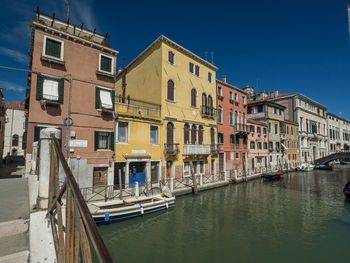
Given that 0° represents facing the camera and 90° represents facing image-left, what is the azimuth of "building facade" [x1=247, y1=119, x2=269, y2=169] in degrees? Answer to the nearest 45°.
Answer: approximately 315°

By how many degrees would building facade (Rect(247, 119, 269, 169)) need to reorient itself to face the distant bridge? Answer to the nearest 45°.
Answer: approximately 90° to its left

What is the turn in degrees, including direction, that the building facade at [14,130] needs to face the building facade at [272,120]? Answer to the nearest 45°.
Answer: approximately 45° to its left

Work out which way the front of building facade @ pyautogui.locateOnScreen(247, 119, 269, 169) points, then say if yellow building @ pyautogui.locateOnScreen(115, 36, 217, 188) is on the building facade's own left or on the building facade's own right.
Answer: on the building facade's own right

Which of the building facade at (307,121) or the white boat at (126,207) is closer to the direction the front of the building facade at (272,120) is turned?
the white boat

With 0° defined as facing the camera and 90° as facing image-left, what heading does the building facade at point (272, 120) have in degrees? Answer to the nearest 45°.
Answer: approximately 315°

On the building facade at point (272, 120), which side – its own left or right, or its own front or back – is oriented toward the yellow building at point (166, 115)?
right

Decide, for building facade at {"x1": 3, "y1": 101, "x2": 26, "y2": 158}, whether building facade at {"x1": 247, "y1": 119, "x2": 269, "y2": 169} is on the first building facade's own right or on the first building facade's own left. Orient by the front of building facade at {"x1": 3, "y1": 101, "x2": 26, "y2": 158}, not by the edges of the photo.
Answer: on the first building facade's own left
